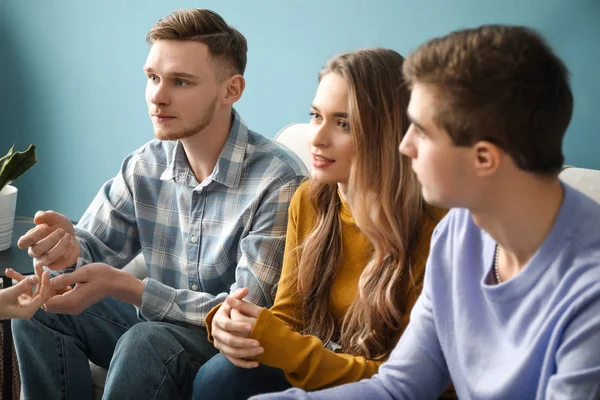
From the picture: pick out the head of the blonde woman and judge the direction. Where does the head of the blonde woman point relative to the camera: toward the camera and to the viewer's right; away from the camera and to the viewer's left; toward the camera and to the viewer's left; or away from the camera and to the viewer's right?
toward the camera and to the viewer's left

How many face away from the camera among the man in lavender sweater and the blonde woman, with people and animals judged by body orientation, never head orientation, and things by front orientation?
0

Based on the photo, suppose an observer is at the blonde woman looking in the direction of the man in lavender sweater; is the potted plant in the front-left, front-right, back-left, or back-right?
back-right

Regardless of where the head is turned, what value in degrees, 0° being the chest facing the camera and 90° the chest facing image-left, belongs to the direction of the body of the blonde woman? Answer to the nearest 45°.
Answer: approximately 45°

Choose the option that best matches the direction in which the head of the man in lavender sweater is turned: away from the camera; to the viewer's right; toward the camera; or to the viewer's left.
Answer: to the viewer's left

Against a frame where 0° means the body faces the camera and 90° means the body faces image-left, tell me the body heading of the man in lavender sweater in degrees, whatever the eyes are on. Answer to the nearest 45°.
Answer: approximately 45°

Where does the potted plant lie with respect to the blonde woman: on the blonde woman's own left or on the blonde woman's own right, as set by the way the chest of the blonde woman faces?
on the blonde woman's own right
